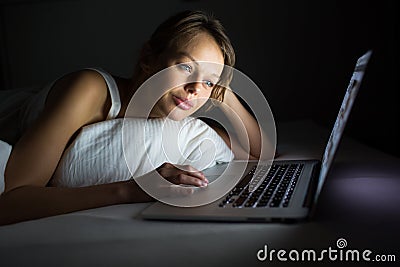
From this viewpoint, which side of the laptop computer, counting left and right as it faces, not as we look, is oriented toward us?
left
